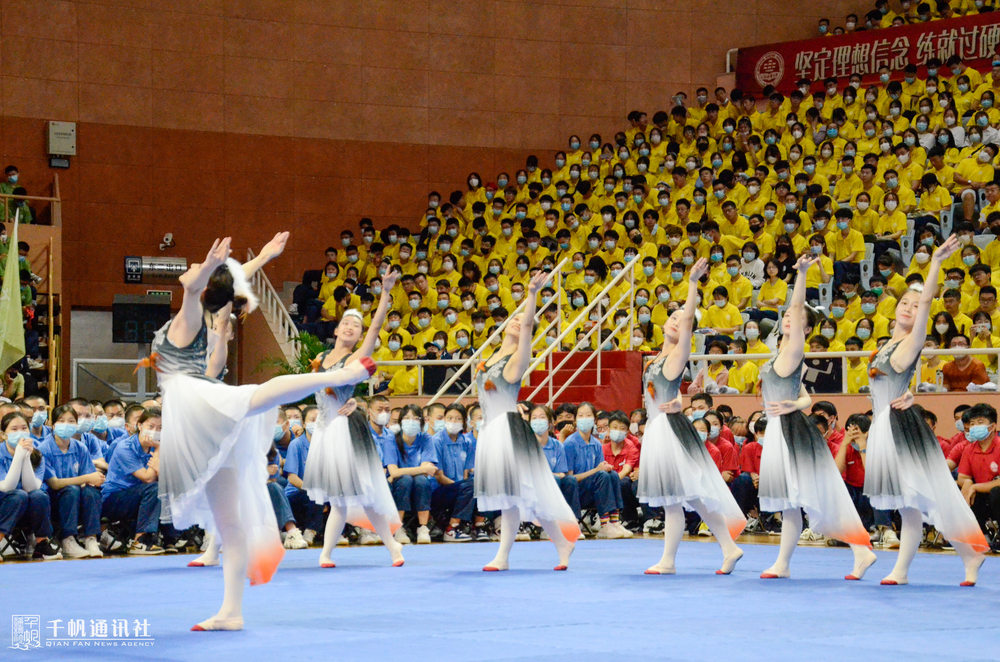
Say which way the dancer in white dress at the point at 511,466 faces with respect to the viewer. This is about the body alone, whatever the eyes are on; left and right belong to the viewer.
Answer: facing the viewer and to the left of the viewer

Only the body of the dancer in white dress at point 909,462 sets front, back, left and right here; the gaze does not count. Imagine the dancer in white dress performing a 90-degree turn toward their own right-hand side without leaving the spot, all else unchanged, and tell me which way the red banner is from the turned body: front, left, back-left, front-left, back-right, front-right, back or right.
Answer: front-right

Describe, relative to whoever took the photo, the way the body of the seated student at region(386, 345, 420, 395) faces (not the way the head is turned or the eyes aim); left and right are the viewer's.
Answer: facing the viewer

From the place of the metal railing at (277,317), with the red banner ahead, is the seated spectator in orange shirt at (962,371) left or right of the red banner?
right

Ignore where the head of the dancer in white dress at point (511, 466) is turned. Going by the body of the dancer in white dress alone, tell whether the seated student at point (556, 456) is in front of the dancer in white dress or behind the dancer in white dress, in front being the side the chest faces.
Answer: behind

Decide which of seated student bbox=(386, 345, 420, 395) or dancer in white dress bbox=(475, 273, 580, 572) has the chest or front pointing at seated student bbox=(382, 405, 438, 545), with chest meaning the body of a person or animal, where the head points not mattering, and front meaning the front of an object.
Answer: seated student bbox=(386, 345, 420, 395)

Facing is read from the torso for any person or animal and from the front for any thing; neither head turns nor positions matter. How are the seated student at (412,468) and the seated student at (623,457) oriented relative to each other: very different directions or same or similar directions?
same or similar directions

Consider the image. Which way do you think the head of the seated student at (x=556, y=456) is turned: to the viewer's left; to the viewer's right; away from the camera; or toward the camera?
toward the camera

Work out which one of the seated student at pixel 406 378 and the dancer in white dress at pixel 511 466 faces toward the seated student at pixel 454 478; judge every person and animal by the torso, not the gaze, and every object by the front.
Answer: the seated student at pixel 406 378

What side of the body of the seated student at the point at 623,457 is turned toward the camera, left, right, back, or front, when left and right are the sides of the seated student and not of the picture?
front

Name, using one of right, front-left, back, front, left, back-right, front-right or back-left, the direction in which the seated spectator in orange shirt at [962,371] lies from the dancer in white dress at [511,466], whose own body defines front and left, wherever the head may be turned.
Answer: back

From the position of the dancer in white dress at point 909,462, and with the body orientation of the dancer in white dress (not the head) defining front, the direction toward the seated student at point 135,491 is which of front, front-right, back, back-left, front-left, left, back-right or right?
front-right

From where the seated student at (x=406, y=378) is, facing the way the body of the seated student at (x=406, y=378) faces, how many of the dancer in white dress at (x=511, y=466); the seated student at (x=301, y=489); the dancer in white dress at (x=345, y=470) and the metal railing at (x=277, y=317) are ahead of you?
3

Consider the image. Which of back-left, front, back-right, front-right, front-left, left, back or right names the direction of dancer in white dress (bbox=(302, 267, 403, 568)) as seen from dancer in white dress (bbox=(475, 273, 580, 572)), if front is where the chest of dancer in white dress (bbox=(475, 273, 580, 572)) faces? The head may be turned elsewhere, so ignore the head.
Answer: front-right

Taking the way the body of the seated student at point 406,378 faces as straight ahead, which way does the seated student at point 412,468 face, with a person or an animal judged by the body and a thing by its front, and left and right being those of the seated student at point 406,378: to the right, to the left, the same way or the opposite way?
the same way
